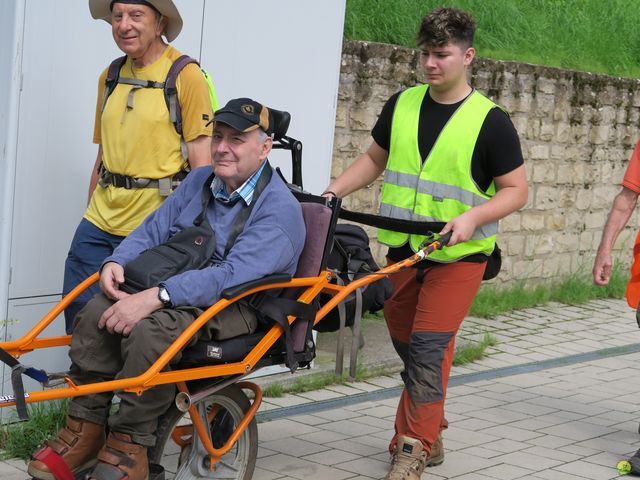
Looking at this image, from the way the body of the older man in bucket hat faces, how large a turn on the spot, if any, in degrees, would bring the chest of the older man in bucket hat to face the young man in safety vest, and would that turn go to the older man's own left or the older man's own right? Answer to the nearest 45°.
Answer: approximately 135° to the older man's own left

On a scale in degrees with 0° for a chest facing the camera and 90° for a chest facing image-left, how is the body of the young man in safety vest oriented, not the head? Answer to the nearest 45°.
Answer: approximately 45°

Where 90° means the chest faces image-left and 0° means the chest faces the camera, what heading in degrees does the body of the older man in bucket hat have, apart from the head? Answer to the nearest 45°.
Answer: approximately 45°
